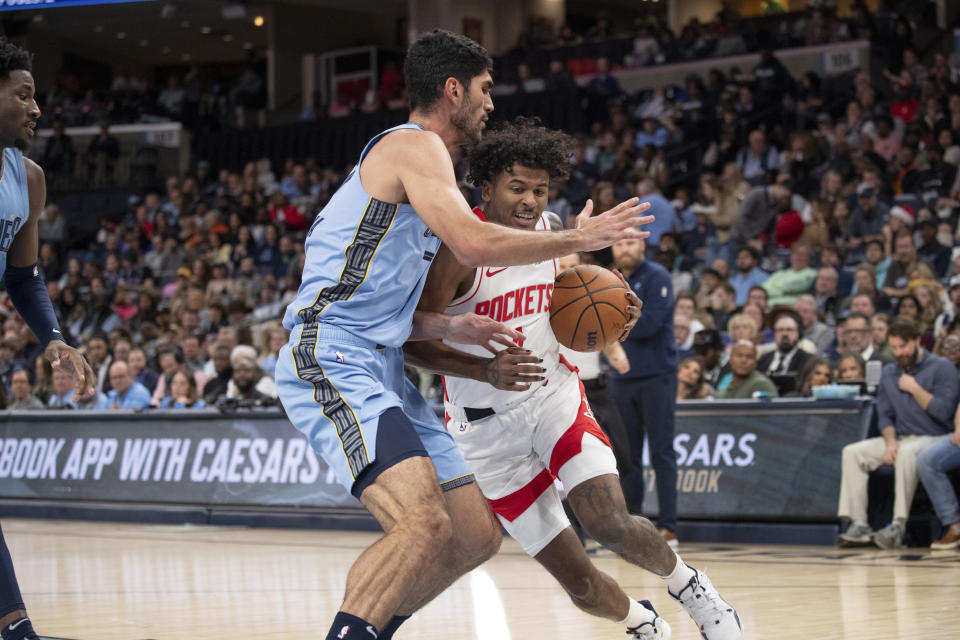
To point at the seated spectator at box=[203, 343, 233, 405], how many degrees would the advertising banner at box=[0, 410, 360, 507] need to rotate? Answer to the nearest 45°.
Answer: approximately 135° to its left

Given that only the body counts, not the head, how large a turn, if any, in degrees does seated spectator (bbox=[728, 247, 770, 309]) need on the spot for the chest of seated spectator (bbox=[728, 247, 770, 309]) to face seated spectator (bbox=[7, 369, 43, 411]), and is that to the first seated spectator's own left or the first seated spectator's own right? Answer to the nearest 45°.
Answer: approximately 45° to the first seated spectator's own right

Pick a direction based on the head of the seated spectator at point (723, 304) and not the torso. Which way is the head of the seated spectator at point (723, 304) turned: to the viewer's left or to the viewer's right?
to the viewer's left

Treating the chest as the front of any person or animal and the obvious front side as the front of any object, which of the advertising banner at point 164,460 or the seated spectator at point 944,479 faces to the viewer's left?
the seated spectator

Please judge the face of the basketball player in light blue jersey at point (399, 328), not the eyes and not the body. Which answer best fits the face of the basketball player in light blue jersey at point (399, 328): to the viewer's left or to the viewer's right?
to the viewer's right

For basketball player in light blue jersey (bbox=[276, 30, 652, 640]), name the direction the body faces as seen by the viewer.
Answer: to the viewer's right

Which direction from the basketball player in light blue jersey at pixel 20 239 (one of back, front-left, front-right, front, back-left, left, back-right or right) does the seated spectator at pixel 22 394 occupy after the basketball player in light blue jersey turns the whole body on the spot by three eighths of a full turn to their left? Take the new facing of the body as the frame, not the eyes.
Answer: front

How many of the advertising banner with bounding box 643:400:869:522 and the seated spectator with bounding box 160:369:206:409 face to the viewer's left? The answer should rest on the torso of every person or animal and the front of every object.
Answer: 0

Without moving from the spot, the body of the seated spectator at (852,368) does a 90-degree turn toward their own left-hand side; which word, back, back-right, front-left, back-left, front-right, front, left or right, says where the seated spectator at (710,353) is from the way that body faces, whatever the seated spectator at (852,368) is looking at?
back

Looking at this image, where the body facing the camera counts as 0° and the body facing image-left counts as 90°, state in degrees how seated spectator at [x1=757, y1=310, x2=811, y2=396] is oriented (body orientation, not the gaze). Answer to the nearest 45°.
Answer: approximately 0°

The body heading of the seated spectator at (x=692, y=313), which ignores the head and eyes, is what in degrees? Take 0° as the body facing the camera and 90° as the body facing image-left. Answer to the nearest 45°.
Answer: approximately 45°

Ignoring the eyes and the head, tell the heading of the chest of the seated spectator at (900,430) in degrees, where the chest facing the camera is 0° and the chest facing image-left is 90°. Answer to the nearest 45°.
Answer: approximately 45°

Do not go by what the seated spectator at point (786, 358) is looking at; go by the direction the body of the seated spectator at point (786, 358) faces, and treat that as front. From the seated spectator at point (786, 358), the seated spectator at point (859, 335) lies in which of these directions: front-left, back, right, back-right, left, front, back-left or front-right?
left

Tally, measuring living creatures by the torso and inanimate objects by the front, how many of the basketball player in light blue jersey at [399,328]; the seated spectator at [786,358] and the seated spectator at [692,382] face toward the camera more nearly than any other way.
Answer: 2

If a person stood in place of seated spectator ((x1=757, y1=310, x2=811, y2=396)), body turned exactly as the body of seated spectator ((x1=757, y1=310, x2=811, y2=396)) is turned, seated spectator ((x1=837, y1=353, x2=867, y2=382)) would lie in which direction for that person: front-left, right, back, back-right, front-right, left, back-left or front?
front-left
